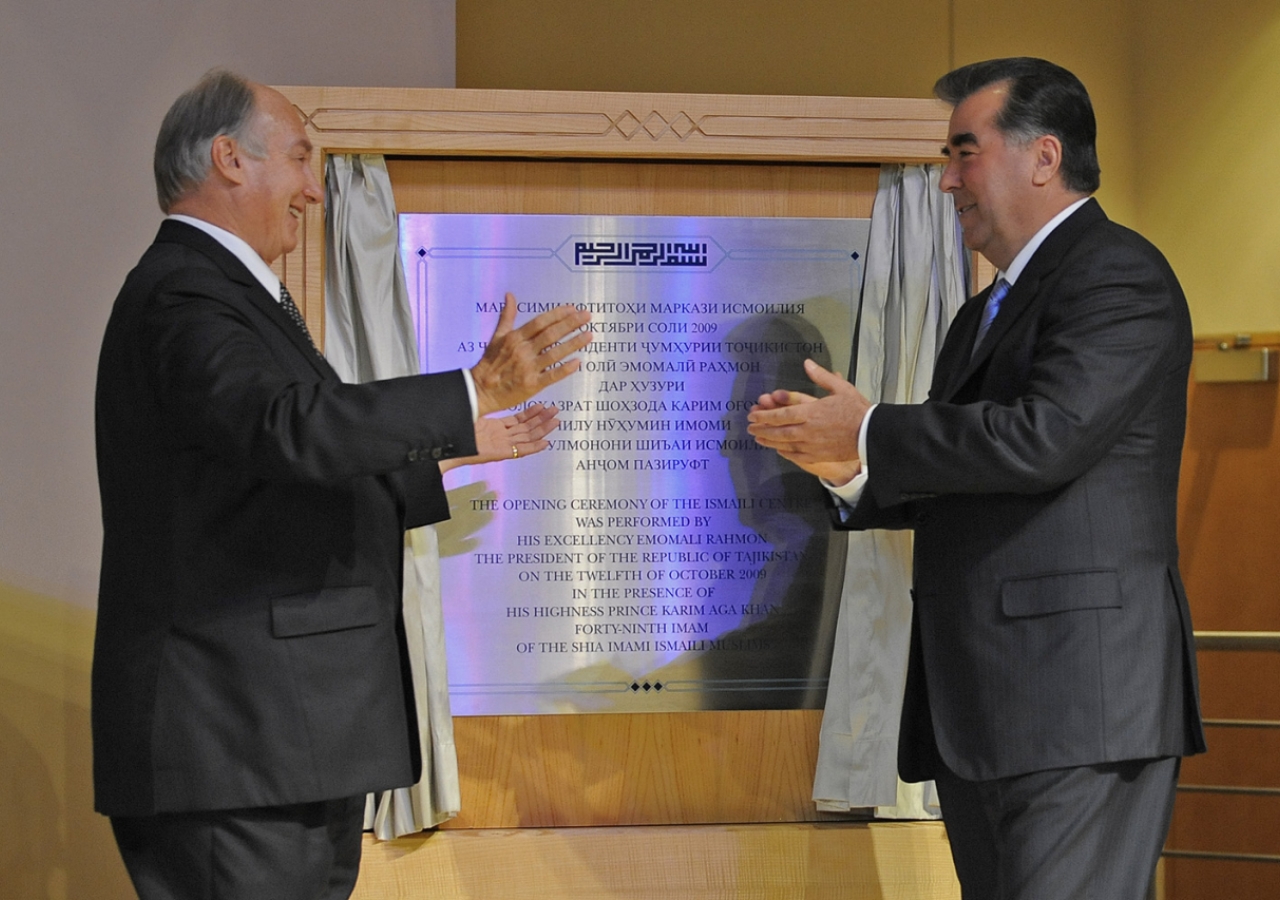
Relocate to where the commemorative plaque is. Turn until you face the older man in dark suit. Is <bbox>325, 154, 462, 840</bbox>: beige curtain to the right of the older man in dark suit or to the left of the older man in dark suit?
right

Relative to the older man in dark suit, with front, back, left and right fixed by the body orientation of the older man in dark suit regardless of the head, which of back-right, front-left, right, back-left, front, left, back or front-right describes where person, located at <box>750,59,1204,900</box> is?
front

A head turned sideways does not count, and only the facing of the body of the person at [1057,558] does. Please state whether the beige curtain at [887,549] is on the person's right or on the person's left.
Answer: on the person's right

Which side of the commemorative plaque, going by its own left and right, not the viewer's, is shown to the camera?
front

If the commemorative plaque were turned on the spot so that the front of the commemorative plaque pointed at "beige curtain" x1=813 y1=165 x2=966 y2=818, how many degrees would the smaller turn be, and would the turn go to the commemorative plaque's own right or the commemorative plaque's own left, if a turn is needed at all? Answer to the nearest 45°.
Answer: approximately 90° to the commemorative plaque's own left

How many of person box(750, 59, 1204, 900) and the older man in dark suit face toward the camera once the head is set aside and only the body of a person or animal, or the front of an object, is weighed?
0

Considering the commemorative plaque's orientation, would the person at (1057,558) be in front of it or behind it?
in front

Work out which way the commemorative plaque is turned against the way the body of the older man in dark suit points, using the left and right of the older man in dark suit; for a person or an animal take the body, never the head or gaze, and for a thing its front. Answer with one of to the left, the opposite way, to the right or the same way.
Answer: to the right

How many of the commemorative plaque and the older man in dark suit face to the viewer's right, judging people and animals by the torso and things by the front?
1

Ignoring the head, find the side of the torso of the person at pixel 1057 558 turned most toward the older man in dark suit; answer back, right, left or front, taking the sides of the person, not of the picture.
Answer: front

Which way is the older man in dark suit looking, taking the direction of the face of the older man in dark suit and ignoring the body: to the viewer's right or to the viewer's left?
to the viewer's right

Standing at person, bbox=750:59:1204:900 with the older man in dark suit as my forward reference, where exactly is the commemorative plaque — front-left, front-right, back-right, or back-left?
front-right

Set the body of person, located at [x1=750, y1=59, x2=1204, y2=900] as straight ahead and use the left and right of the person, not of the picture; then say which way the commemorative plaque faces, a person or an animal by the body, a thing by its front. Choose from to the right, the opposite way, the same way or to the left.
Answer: to the left

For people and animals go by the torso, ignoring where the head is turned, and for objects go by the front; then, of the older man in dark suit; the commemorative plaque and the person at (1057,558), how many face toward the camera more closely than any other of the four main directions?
1

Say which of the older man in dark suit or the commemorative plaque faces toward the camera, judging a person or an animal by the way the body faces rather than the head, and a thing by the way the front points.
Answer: the commemorative plaque

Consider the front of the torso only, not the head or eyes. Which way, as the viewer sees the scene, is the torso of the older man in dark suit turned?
to the viewer's right

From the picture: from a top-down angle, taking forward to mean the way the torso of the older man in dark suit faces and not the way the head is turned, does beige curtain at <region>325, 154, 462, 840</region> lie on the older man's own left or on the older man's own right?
on the older man's own left

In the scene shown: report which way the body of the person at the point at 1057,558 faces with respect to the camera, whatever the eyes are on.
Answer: to the viewer's left
